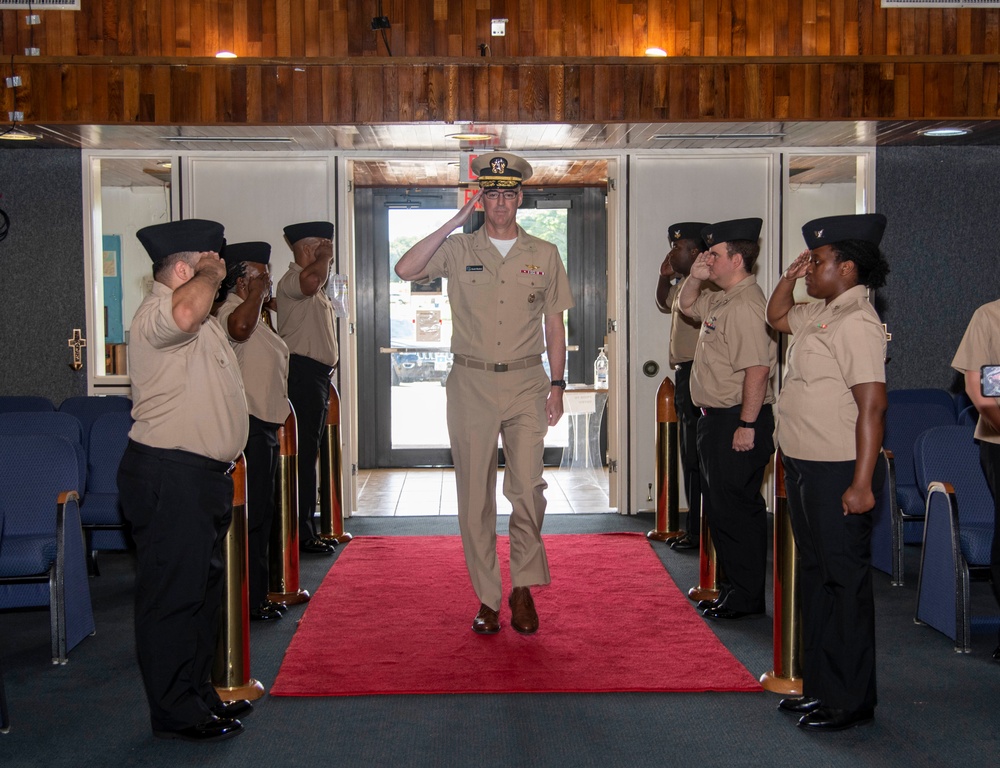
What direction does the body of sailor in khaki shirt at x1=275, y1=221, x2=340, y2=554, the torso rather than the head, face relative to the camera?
to the viewer's right

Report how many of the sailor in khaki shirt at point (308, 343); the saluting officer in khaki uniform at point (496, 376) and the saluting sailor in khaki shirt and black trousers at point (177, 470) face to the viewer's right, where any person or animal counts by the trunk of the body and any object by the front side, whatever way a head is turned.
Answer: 2

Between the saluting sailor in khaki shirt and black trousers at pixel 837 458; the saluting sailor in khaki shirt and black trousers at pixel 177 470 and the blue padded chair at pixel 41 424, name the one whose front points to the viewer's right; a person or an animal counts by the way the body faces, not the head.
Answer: the saluting sailor in khaki shirt and black trousers at pixel 177 470

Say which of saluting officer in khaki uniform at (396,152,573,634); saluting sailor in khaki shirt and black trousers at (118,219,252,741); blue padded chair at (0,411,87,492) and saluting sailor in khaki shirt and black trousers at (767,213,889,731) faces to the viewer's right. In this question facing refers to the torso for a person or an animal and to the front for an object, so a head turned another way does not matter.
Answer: saluting sailor in khaki shirt and black trousers at (118,219,252,741)

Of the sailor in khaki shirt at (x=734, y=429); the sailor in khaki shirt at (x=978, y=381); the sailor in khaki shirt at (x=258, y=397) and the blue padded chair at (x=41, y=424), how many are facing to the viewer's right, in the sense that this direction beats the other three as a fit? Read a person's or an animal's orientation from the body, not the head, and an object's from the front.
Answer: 1

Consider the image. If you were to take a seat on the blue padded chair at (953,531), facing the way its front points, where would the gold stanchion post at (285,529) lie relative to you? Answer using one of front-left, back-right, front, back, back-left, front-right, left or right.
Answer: back-right

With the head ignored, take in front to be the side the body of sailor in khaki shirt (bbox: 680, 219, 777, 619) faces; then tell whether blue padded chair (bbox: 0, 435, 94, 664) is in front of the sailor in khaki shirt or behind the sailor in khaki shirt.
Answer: in front

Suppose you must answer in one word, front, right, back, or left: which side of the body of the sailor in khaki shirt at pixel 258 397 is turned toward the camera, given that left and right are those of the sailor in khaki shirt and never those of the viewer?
right

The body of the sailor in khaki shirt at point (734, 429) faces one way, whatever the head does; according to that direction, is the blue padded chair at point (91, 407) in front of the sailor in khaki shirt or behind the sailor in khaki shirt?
in front

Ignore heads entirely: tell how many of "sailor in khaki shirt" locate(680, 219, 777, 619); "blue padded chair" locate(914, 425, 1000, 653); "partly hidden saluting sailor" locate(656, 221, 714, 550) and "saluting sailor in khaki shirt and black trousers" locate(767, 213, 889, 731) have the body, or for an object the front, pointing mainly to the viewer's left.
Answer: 3

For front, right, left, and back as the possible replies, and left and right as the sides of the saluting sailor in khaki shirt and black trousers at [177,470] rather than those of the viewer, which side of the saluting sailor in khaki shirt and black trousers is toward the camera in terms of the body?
right

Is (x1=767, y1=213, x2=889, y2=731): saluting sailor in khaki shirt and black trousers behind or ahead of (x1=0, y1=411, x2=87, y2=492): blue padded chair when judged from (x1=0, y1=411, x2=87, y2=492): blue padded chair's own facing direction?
ahead

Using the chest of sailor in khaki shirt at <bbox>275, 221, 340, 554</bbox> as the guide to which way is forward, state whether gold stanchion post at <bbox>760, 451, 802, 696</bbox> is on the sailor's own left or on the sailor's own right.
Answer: on the sailor's own right

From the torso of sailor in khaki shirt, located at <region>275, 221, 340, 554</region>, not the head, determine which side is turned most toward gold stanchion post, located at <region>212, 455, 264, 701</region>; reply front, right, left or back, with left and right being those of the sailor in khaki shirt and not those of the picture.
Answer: right

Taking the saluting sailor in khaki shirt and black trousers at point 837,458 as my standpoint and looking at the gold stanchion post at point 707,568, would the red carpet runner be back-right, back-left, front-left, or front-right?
front-left

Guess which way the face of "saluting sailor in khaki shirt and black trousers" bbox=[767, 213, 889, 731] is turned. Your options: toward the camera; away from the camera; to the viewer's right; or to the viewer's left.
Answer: to the viewer's left

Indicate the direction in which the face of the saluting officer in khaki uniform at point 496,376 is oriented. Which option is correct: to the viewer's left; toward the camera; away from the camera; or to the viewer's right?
toward the camera

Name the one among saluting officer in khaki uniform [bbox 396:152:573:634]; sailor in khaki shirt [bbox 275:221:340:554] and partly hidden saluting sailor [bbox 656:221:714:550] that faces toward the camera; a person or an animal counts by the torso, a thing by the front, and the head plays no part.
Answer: the saluting officer in khaki uniform
